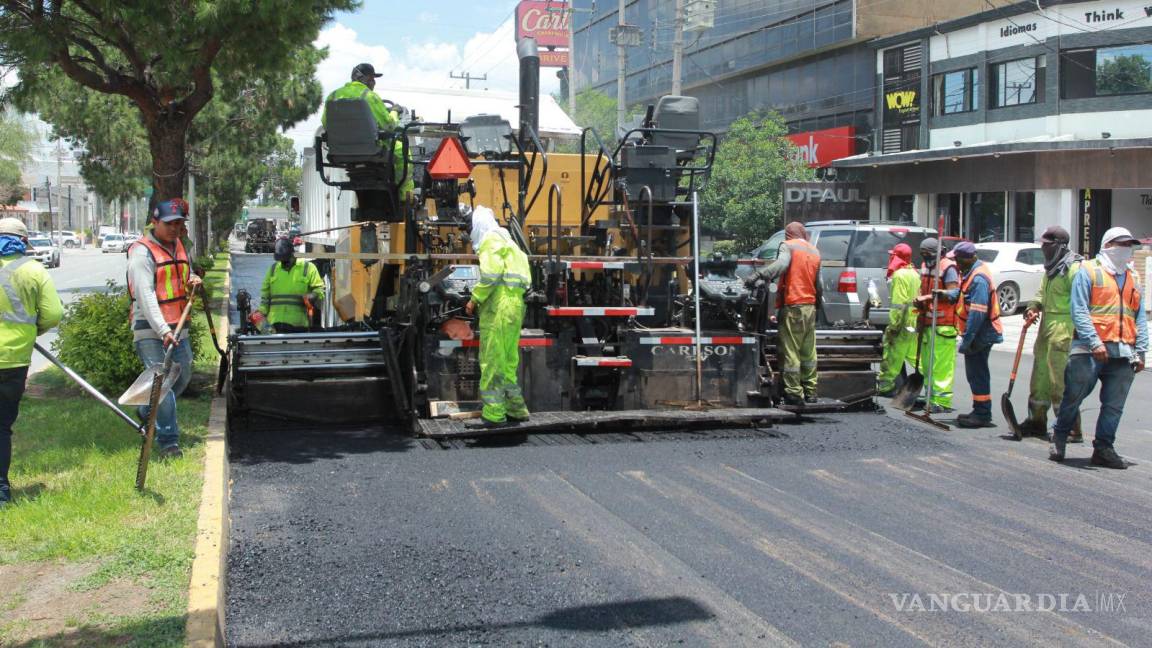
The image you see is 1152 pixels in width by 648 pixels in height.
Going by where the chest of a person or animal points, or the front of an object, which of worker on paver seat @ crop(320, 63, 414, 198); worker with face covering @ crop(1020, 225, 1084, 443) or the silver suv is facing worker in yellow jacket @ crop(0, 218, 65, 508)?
the worker with face covering

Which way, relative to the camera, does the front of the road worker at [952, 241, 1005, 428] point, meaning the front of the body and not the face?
to the viewer's left

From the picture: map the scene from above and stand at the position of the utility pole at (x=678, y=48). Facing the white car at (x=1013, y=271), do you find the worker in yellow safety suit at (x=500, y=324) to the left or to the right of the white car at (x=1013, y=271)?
right

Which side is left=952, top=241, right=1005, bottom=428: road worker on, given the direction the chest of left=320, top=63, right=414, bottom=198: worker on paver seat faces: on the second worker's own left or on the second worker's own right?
on the second worker's own right

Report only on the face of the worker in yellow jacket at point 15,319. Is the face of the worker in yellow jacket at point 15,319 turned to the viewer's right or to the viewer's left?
to the viewer's right

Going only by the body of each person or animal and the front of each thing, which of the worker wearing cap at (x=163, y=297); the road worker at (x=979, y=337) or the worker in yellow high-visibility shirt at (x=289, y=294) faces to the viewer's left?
the road worker

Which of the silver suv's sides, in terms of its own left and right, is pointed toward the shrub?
left

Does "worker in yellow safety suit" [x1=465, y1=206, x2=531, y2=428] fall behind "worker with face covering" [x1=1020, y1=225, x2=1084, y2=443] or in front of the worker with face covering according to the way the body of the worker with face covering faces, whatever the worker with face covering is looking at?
in front

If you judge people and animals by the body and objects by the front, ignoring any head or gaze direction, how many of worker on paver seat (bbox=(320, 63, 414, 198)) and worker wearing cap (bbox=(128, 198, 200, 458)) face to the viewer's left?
0

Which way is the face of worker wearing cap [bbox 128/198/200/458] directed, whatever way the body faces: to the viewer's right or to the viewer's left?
to the viewer's right
